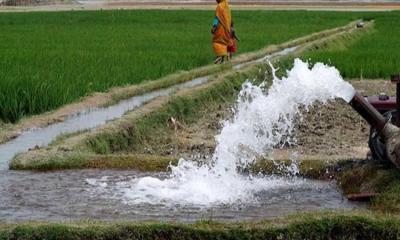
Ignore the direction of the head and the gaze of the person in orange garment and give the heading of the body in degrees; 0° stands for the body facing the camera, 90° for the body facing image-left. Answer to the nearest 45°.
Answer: approximately 45°

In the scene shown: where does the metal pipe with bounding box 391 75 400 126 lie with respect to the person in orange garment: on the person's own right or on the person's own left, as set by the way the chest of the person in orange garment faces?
on the person's own left

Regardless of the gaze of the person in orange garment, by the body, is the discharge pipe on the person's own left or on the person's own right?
on the person's own left
